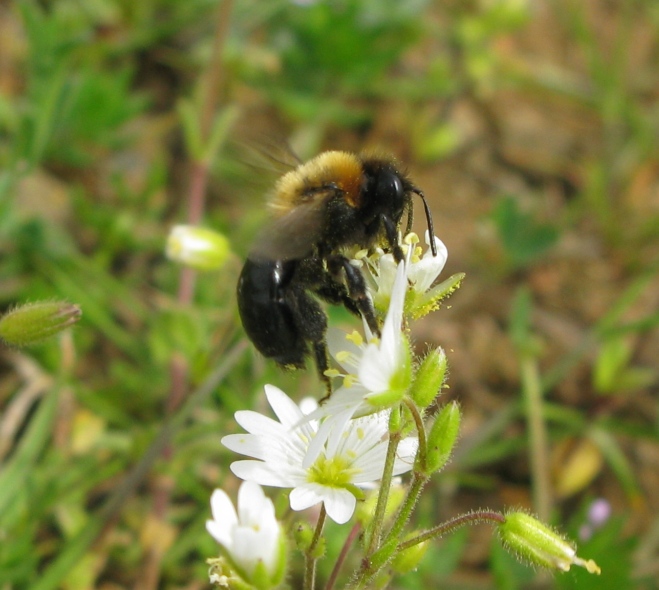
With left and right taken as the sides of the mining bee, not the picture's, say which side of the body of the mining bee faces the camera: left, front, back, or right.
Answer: right
